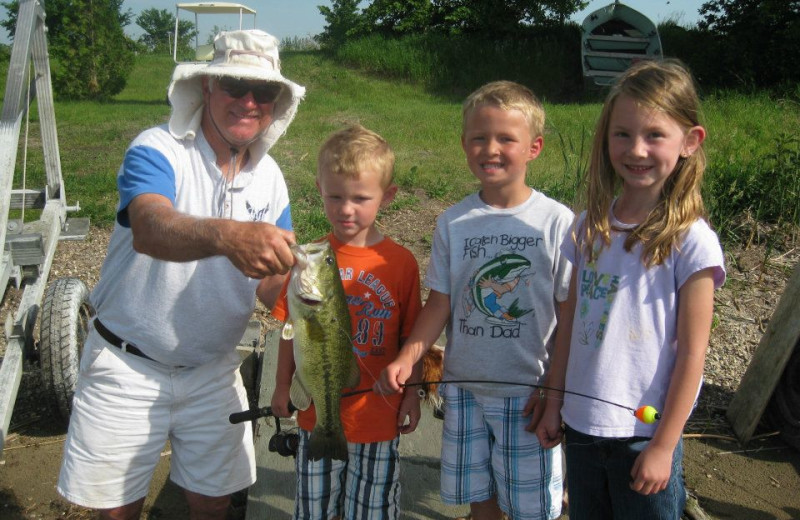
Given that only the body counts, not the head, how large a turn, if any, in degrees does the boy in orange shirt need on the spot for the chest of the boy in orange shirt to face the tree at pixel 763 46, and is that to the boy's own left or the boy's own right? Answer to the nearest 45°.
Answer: approximately 135° to the boy's own left

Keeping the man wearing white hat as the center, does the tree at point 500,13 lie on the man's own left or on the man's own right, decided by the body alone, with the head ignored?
on the man's own left

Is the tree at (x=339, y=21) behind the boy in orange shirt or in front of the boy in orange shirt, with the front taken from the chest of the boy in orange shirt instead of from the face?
behind

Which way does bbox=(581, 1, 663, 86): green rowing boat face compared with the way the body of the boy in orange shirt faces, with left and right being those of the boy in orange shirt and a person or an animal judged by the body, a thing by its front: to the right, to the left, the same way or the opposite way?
the opposite way

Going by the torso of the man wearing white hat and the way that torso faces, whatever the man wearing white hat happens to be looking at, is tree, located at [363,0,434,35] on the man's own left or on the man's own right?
on the man's own left

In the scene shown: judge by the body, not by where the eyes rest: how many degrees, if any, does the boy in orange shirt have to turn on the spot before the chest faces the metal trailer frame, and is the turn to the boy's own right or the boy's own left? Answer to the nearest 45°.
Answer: approximately 135° to the boy's own right

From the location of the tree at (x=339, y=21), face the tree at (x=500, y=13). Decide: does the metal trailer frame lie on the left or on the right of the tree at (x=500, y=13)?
right

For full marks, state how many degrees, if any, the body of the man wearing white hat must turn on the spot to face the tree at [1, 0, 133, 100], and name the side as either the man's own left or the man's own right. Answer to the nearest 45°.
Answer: approximately 135° to the man's own left

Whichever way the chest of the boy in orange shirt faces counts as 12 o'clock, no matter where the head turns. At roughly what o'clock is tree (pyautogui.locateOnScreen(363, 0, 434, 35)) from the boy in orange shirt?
The tree is roughly at 6 o'clock from the boy in orange shirt.

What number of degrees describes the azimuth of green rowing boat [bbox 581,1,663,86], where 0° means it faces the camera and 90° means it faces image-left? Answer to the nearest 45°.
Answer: approximately 180°

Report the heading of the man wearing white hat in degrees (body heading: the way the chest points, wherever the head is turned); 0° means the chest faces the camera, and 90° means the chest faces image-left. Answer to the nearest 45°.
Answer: approximately 315°

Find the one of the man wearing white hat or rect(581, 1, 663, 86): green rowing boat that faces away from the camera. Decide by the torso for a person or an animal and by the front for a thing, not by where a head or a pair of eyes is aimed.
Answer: the green rowing boat

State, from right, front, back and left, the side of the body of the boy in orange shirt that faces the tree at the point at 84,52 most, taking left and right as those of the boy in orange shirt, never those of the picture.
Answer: back
